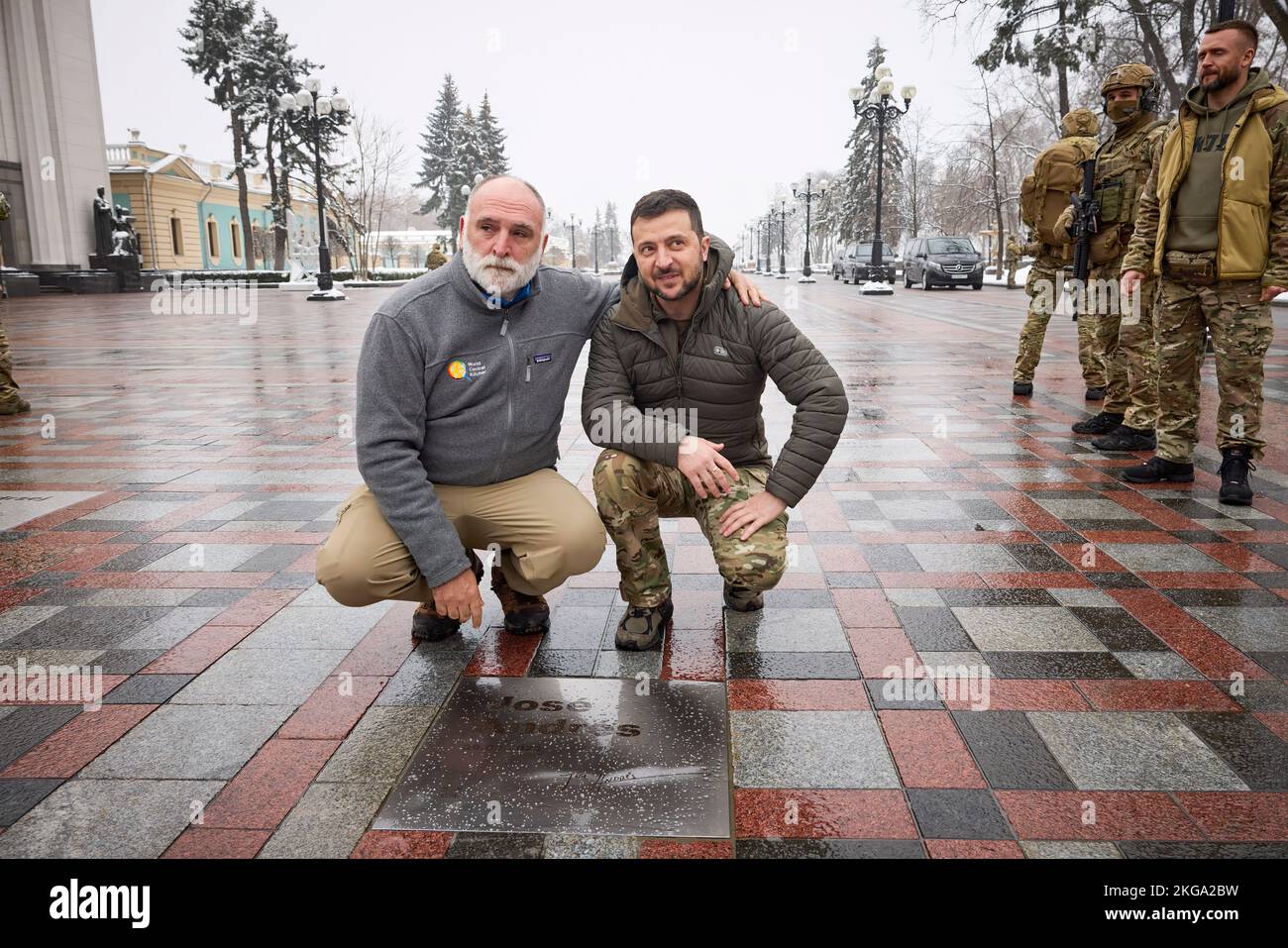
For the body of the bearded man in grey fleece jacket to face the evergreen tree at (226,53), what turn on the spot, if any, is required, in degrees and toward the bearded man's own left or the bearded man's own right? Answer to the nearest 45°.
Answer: approximately 180°

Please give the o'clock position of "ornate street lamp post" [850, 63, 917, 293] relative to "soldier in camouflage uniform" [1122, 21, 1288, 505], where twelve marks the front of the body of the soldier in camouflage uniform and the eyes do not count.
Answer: The ornate street lamp post is roughly at 4 o'clock from the soldier in camouflage uniform.

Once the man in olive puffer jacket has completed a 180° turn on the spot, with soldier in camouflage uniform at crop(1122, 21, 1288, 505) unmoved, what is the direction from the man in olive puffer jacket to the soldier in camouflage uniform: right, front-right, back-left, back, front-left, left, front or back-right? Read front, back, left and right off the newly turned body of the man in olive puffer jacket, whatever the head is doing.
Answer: front-right

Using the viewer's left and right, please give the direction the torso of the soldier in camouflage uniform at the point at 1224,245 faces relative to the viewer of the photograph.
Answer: facing the viewer and to the left of the viewer

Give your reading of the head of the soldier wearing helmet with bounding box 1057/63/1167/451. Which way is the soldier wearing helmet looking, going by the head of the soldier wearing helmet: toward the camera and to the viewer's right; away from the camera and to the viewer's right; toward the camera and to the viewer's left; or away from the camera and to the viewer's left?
toward the camera and to the viewer's left

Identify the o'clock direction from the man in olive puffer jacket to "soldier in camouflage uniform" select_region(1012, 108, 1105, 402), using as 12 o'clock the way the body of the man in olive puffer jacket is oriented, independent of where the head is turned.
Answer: The soldier in camouflage uniform is roughly at 7 o'clock from the man in olive puffer jacket.

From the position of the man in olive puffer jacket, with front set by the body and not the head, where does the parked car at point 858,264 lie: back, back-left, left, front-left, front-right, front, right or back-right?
back

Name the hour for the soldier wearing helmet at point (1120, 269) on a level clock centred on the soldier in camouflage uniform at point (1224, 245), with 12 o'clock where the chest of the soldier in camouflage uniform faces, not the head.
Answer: The soldier wearing helmet is roughly at 4 o'clock from the soldier in camouflage uniform.

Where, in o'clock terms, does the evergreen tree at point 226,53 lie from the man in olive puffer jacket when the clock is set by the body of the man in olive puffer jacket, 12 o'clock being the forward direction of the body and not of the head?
The evergreen tree is roughly at 5 o'clock from the man in olive puffer jacket.

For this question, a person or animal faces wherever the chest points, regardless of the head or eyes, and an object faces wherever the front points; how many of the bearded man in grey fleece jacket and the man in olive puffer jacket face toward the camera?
2

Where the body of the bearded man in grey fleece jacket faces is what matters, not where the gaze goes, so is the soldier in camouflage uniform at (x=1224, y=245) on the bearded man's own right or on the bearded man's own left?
on the bearded man's own left
